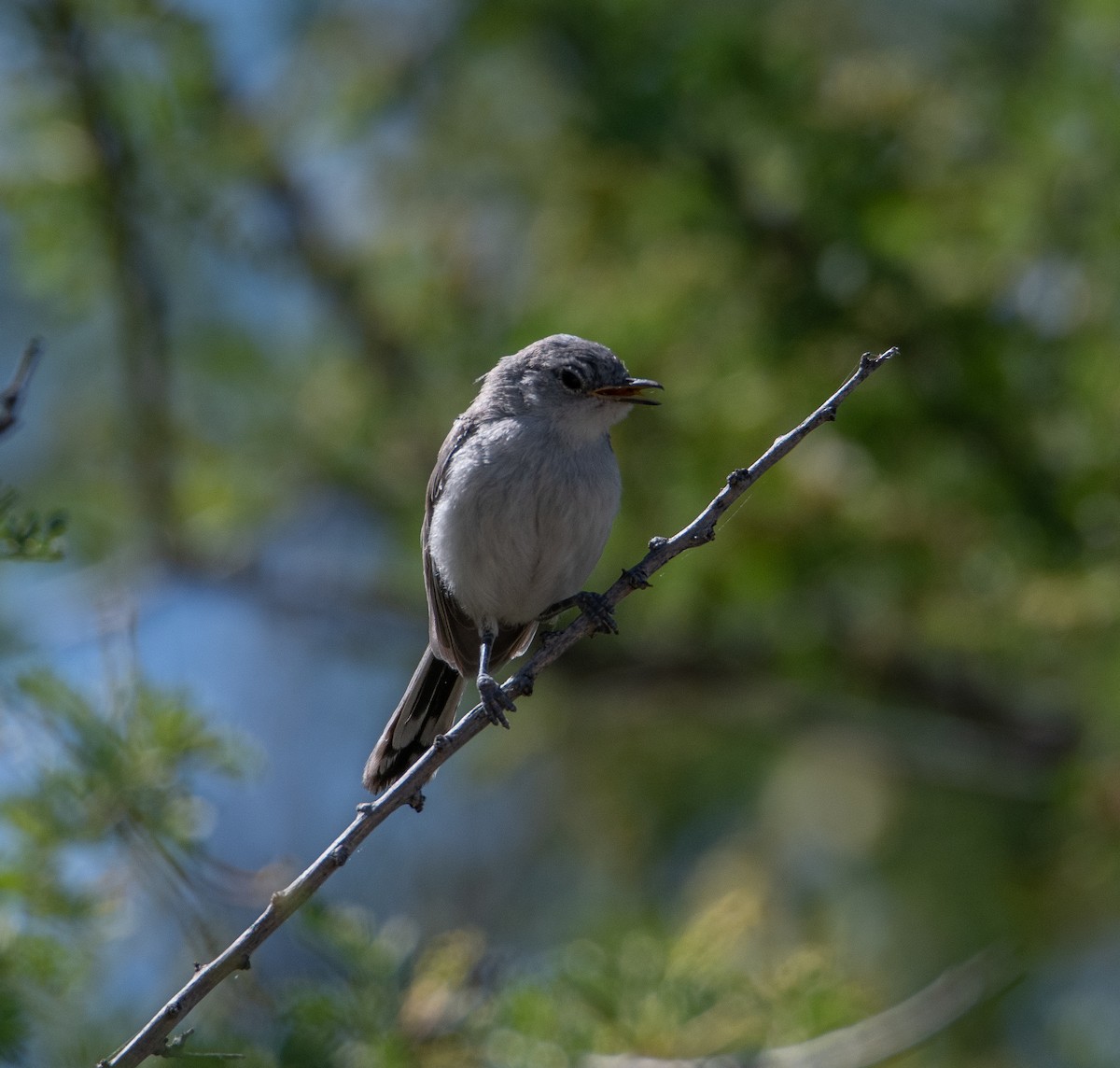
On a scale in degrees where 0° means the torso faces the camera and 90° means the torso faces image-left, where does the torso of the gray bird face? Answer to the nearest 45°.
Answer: approximately 315°

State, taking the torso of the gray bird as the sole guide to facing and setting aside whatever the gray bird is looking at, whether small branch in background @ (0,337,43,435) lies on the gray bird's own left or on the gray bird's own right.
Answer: on the gray bird's own right
